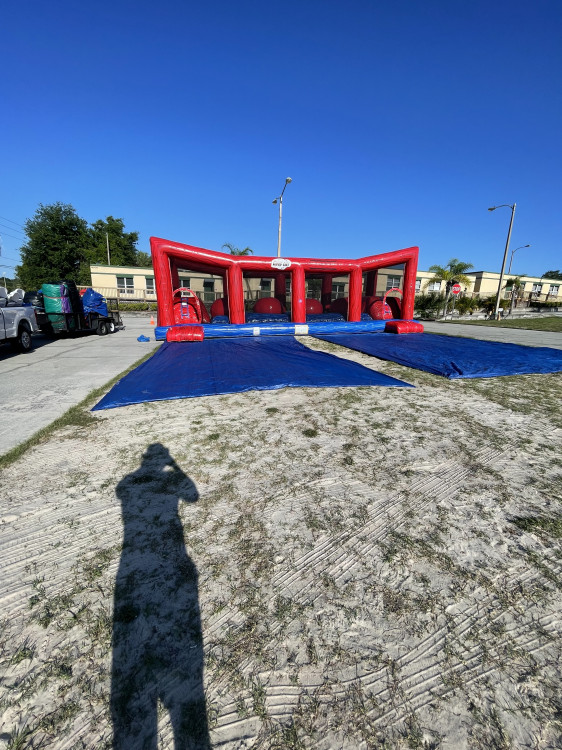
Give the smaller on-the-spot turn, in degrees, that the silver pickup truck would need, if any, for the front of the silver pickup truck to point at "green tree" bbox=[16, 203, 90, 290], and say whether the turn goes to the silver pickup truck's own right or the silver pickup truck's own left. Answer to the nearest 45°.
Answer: approximately 135° to the silver pickup truck's own right

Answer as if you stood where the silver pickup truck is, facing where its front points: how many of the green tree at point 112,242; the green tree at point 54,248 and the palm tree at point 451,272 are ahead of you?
0

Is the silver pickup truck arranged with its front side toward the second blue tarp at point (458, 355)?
no

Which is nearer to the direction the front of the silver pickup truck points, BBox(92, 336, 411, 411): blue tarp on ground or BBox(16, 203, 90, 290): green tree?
the blue tarp on ground

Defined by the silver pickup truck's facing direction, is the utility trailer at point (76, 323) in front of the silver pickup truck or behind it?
behind

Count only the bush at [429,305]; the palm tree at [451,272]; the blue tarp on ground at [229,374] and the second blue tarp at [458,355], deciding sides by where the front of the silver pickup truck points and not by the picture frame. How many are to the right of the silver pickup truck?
0

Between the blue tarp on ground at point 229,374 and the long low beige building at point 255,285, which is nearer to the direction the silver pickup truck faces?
the blue tarp on ground

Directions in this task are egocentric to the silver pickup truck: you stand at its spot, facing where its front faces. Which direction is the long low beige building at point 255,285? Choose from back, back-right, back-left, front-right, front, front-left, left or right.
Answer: back

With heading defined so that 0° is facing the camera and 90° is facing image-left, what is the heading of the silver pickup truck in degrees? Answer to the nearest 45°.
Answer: approximately 45°

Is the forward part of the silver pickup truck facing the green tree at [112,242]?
no

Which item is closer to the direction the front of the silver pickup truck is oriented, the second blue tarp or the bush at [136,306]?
the second blue tarp

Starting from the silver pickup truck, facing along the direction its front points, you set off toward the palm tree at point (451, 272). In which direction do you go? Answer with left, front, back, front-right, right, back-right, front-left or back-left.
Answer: back-left

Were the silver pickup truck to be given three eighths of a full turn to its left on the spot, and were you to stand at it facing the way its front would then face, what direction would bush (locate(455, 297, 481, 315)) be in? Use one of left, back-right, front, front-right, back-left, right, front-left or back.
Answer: front

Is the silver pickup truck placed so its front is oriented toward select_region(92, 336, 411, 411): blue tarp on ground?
no

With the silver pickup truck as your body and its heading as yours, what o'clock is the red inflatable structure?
The red inflatable structure is roughly at 8 o'clock from the silver pickup truck.
